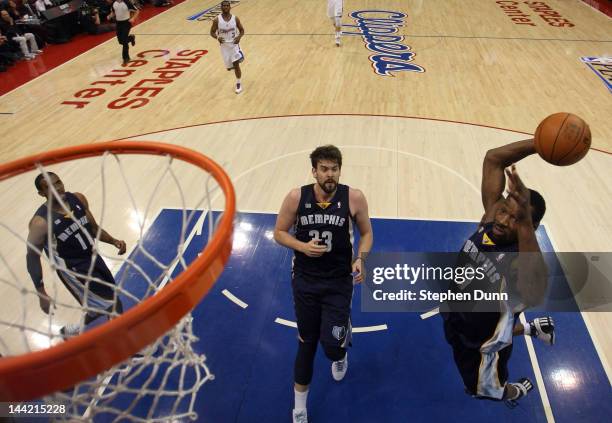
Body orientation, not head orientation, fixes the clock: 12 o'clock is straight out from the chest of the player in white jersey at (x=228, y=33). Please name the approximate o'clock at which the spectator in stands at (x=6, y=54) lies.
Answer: The spectator in stands is roughly at 4 o'clock from the player in white jersey.

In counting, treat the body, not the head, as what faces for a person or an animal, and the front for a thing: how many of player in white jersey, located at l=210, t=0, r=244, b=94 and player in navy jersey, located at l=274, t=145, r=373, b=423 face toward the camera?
2

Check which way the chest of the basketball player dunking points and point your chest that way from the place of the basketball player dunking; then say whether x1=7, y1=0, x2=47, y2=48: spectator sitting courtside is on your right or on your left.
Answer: on your right

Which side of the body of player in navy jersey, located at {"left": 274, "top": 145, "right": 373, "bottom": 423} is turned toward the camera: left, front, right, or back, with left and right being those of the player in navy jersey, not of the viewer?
front

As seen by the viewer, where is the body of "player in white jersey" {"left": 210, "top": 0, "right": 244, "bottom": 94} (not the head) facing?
toward the camera

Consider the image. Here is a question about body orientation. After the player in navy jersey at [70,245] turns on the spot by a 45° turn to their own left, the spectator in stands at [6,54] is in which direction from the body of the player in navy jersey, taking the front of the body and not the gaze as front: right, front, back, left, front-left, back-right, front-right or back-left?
left

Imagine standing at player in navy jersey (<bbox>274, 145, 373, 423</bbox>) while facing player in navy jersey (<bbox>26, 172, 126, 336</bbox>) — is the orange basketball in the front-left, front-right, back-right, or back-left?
back-right

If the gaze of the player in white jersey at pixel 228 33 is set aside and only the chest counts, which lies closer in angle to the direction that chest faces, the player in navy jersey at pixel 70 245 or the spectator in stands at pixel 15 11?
the player in navy jersey

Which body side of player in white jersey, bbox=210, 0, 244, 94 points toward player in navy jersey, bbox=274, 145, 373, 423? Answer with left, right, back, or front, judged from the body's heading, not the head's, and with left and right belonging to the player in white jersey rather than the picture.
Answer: front

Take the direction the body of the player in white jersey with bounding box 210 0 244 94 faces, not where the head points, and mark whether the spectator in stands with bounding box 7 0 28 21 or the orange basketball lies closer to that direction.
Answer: the orange basketball

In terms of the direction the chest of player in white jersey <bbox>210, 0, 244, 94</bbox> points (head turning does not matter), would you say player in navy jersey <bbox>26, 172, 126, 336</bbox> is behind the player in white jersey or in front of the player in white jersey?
in front

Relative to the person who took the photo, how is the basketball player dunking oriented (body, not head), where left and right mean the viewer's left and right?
facing the viewer and to the left of the viewer
